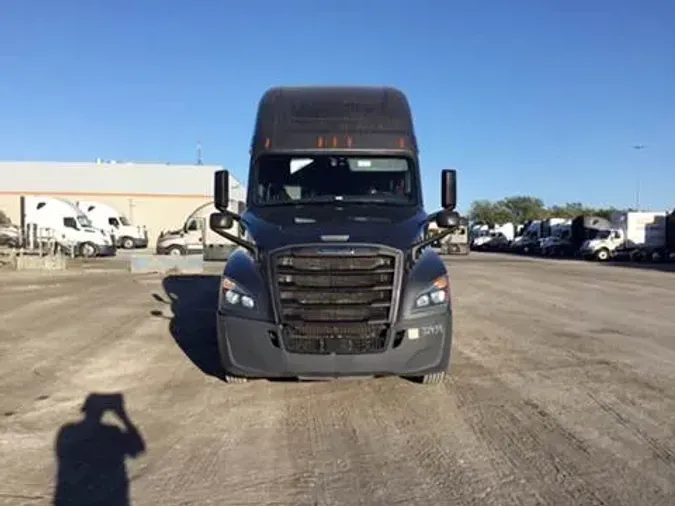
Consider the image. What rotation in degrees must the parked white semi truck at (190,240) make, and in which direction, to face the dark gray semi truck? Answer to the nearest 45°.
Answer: approximately 90° to its left

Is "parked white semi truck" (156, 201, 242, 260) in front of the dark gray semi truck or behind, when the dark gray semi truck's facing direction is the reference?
behind

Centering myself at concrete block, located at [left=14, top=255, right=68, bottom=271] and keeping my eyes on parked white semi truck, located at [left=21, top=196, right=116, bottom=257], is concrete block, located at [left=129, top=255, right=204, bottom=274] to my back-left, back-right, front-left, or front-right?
back-right

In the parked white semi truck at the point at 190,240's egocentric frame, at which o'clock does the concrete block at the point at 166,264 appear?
The concrete block is roughly at 9 o'clock from the parked white semi truck.

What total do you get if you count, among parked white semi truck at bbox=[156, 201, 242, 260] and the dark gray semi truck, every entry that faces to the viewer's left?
1

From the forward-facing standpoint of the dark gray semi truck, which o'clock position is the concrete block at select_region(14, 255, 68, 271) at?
The concrete block is roughly at 5 o'clock from the dark gray semi truck.

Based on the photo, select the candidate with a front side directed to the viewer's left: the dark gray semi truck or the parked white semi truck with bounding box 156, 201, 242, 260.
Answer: the parked white semi truck

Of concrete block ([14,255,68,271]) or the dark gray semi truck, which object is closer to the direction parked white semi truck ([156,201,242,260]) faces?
the concrete block

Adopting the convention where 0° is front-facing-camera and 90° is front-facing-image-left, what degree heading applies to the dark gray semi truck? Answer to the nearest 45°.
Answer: approximately 0°

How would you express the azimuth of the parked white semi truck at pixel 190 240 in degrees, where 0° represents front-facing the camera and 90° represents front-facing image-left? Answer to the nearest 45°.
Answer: approximately 90°

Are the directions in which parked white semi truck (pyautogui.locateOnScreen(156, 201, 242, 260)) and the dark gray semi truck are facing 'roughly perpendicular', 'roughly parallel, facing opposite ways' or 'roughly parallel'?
roughly perpendicular
